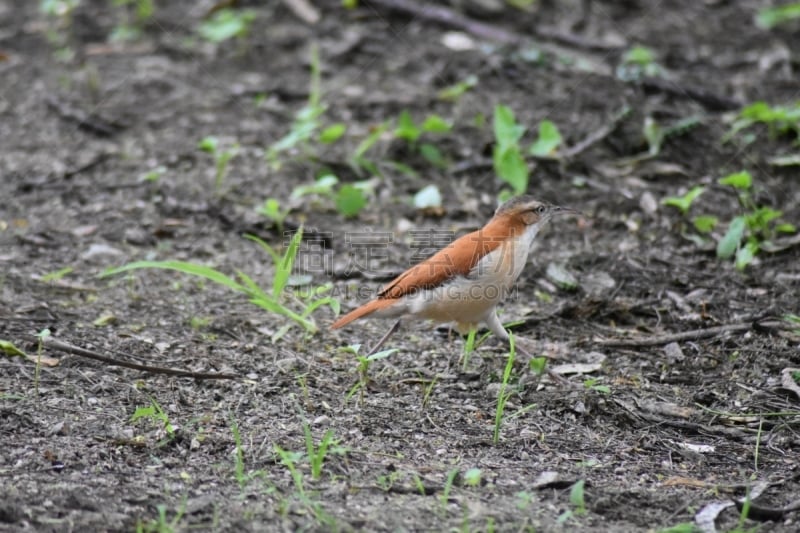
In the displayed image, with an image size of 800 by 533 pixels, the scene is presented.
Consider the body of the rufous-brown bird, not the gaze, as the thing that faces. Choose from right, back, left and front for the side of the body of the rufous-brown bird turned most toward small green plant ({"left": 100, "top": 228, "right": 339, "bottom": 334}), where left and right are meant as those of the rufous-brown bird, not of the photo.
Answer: back

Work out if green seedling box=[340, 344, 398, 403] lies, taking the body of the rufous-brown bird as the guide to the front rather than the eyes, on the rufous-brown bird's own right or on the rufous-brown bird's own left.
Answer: on the rufous-brown bird's own right

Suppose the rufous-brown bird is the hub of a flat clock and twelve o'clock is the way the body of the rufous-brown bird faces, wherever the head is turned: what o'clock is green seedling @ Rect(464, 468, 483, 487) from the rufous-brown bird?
The green seedling is roughly at 3 o'clock from the rufous-brown bird.

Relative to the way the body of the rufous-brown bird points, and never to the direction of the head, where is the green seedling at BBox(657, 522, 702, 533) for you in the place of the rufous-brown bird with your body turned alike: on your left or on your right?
on your right

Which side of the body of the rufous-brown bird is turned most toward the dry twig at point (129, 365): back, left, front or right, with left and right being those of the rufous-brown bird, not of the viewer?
back

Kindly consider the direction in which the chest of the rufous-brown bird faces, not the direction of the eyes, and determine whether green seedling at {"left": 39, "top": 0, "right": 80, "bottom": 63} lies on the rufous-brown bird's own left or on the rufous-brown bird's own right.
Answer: on the rufous-brown bird's own left

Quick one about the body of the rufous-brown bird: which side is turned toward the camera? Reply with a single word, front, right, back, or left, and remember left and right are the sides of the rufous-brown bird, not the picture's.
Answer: right

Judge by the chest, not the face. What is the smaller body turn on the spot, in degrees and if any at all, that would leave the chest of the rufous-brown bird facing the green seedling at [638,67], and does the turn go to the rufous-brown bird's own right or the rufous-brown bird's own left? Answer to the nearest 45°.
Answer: approximately 90° to the rufous-brown bird's own left

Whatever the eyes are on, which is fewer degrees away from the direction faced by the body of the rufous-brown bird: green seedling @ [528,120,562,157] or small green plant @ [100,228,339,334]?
the green seedling

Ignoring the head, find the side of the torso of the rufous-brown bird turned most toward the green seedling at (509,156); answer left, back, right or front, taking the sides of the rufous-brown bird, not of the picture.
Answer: left

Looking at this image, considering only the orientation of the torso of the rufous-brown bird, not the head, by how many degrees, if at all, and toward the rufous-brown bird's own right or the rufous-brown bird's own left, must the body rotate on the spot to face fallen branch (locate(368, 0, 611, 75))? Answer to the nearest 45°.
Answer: approximately 90° to the rufous-brown bird's own left

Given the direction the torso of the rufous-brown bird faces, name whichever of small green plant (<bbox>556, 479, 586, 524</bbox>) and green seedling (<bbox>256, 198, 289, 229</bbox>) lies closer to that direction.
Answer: the small green plant
